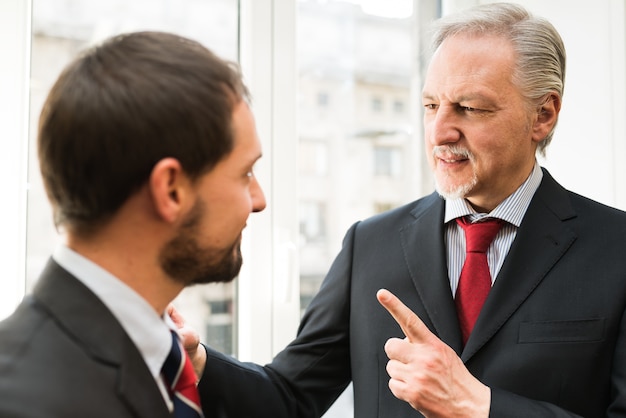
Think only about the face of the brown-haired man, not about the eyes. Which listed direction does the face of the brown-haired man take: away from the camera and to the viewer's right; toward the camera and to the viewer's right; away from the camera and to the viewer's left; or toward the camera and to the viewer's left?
away from the camera and to the viewer's right

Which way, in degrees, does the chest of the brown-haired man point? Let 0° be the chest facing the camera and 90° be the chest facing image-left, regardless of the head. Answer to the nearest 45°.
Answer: approximately 270°
